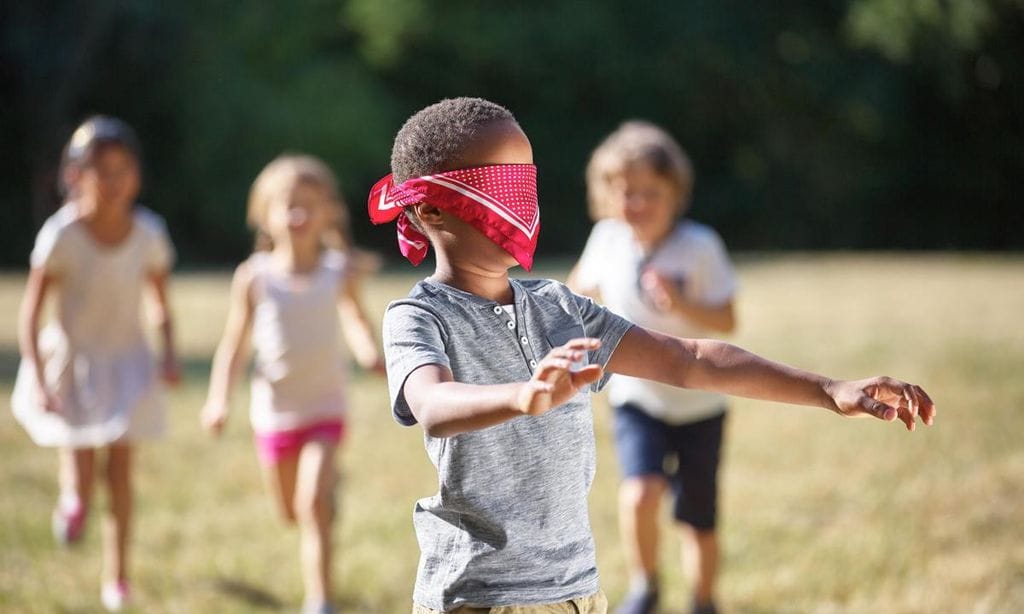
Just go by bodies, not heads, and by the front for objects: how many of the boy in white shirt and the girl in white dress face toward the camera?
2

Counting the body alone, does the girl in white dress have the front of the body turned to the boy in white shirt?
no

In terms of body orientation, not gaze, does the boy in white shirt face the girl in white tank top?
no

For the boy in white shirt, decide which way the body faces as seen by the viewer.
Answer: toward the camera

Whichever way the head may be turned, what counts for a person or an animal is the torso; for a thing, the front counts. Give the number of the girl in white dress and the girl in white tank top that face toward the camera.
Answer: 2

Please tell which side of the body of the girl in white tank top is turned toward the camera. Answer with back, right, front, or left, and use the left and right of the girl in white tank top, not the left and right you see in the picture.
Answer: front

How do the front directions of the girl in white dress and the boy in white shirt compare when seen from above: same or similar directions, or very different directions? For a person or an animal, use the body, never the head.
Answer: same or similar directions

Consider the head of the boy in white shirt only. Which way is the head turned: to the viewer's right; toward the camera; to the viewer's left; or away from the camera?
toward the camera

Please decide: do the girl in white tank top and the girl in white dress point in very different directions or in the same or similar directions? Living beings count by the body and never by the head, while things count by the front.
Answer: same or similar directions

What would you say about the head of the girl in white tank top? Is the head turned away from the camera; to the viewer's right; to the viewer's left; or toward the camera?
toward the camera

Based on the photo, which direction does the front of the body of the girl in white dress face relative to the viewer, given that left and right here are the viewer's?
facing the viewer

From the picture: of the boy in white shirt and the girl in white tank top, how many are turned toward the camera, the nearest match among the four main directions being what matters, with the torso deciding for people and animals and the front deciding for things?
2

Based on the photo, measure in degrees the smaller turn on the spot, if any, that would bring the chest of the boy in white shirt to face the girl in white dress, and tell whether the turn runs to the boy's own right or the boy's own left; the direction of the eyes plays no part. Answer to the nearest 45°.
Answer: approximately 90° to the boy's own right
